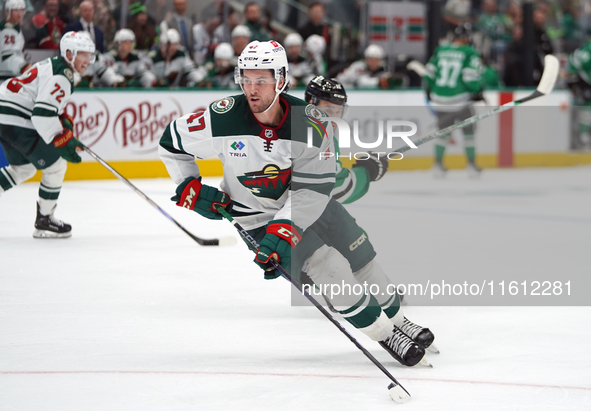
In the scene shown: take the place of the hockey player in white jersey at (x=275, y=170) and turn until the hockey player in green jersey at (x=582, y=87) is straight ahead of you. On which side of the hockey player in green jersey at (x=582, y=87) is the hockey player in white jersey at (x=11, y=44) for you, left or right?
left

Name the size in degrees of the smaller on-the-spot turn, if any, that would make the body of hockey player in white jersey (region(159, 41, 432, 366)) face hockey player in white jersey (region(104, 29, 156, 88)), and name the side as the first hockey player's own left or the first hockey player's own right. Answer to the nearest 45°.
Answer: approximately 180°

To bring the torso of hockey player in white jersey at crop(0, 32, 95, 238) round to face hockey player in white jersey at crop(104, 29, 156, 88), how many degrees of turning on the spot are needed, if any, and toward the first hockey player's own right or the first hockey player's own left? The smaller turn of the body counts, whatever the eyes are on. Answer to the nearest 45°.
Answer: approximately 90° to the first hockey player's own left

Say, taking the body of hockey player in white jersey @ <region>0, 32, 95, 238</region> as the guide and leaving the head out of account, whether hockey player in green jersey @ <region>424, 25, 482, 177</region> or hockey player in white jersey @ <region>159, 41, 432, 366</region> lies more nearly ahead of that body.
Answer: the hockey player in green jersey

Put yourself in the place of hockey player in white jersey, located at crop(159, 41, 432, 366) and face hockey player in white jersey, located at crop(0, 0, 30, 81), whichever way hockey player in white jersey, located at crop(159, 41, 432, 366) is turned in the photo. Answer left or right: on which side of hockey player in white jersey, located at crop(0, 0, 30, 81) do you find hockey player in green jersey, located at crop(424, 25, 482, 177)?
right

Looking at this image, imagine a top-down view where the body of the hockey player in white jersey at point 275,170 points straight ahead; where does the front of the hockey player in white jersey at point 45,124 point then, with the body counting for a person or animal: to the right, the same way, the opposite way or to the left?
to the left

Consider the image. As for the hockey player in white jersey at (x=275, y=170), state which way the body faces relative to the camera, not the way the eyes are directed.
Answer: toward the camera

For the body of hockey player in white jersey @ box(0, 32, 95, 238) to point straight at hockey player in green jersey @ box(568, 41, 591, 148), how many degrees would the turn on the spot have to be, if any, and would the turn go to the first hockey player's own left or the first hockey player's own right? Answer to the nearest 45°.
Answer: approximately 45° to the first hockey player's own left

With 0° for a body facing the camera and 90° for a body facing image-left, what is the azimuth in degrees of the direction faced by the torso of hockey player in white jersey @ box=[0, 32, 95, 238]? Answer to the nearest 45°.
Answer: approximately 270°

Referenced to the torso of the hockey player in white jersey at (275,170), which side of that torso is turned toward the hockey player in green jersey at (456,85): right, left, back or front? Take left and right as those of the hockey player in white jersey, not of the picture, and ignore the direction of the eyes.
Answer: back

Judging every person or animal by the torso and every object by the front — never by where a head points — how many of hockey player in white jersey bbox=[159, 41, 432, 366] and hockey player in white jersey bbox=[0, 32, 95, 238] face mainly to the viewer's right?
1
